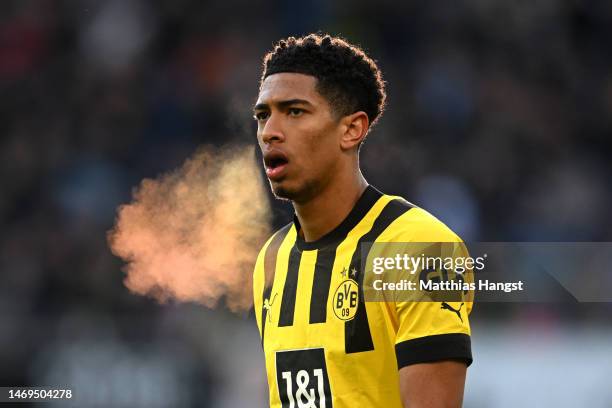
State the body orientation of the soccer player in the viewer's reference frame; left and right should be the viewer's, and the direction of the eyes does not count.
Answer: facing the viewer and to the left of the viewer
